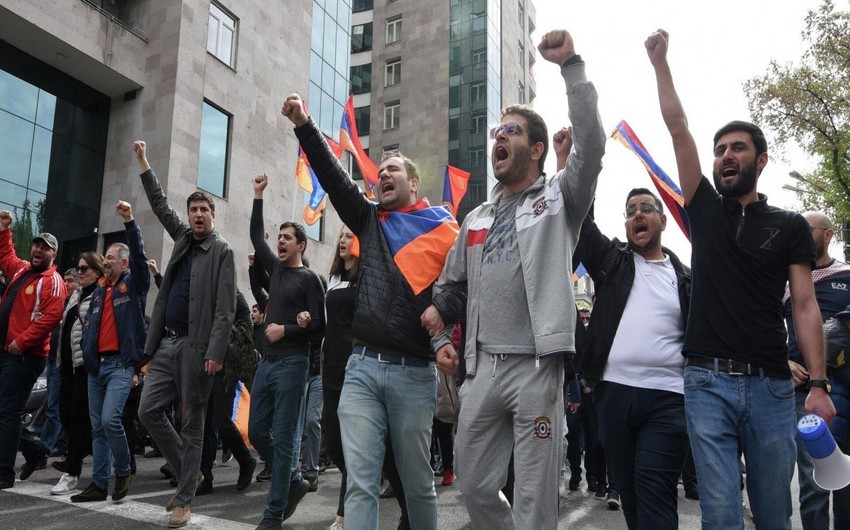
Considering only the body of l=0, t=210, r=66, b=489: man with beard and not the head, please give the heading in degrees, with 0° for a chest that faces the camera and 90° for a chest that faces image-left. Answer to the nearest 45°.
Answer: approximately 45°

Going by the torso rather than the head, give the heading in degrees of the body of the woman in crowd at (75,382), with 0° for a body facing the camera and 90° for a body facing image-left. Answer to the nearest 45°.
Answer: approximately 45°

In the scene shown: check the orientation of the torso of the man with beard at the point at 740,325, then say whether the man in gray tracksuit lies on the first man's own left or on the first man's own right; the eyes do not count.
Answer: on the first man's own right

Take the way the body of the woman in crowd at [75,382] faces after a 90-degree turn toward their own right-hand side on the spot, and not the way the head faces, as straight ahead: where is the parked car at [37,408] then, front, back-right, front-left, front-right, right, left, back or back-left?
front-right

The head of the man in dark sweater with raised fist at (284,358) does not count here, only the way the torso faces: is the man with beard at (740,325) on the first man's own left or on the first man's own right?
on the first man's own left

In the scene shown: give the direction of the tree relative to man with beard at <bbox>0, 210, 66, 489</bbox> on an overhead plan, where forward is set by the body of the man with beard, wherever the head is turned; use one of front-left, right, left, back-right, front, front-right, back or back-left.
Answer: back-left

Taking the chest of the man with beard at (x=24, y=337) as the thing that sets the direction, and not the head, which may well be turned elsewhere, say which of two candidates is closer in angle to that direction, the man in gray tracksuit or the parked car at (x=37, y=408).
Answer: the man in gray tracksuit
